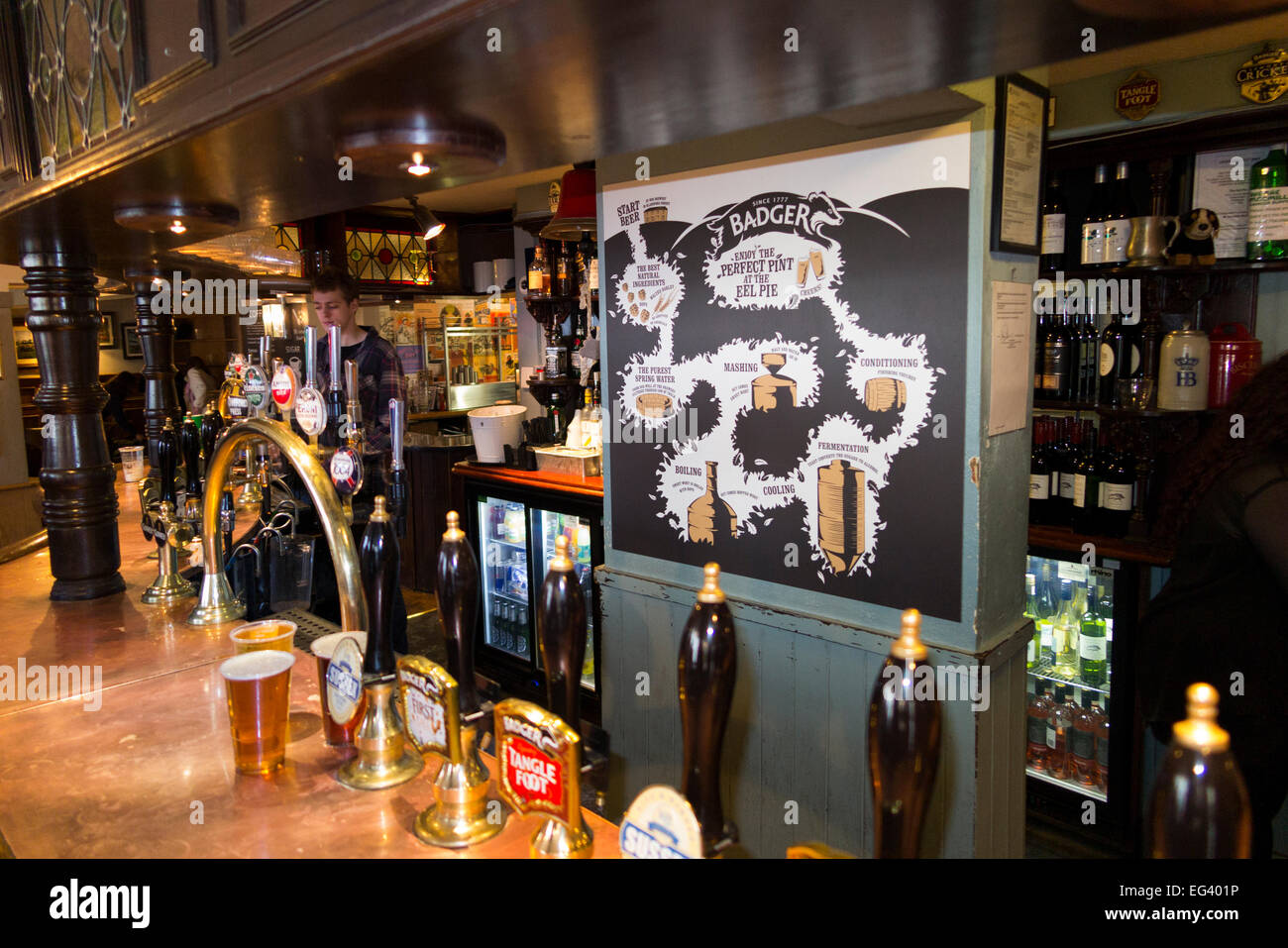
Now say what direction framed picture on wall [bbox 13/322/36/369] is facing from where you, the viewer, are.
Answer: facing the viewer and to the right of the viewer

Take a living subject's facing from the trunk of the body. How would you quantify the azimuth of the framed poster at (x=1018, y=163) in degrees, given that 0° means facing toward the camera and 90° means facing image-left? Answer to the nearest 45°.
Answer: approximately 315°

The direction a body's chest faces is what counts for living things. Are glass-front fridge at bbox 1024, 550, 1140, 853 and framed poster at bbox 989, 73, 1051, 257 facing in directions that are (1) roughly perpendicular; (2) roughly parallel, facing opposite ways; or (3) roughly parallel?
roughly perpendicular
